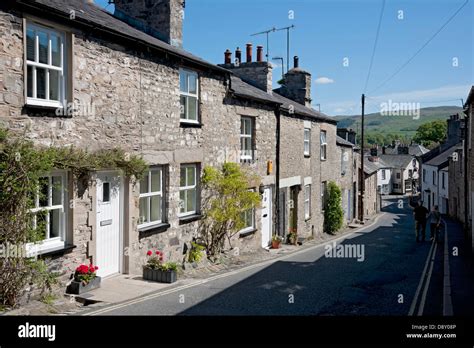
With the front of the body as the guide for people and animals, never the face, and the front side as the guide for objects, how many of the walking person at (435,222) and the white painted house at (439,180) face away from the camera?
1

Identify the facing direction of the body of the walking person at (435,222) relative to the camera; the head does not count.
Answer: away from the camera

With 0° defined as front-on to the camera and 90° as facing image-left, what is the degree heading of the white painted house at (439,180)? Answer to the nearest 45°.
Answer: approximately 45°

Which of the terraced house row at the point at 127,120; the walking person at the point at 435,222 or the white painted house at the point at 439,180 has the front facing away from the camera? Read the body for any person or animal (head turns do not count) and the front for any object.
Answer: the walking person

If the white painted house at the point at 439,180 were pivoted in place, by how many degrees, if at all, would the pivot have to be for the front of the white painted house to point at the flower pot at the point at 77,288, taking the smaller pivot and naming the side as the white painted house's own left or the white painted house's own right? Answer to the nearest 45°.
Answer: approximately 45° to the white painted house's own left

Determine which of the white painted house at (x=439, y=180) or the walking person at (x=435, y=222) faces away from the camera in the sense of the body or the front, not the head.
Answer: the walking person

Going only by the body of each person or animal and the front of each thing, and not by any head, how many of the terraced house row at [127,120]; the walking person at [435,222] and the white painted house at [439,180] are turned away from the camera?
1

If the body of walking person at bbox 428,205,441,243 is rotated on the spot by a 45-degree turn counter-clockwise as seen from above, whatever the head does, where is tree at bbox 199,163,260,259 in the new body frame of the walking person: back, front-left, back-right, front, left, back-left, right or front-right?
left

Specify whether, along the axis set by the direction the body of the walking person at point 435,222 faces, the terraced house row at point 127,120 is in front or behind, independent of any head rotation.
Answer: behind

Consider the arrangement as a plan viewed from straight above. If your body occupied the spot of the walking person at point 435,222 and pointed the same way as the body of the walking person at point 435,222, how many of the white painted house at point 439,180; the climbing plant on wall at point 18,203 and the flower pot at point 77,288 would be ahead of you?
1

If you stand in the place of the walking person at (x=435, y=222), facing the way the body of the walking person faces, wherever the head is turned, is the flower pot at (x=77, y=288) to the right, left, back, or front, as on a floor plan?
back

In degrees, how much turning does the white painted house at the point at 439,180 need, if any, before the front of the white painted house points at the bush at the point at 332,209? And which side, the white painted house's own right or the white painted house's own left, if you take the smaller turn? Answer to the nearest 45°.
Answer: approximately 45° to the white painted house's own left

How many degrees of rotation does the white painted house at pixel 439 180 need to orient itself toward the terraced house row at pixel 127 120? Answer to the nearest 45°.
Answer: approximately 45° to its left

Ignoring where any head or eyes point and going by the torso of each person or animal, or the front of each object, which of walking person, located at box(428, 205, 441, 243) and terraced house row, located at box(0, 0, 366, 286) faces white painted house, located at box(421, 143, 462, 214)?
the walking person

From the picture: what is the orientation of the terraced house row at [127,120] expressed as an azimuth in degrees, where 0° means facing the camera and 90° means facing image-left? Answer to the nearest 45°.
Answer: approximately 315°

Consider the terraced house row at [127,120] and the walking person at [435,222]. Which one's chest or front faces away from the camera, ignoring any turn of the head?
the walking person
